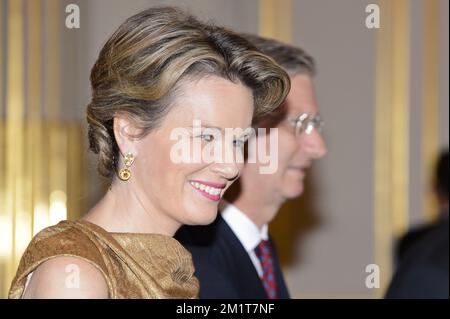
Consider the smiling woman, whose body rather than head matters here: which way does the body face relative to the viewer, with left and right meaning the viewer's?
facing the viewer and to the right of the viewer

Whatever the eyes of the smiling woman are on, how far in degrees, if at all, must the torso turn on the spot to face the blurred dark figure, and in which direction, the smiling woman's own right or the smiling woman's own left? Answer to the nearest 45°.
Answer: approximately 90° to the smiling woman's own left

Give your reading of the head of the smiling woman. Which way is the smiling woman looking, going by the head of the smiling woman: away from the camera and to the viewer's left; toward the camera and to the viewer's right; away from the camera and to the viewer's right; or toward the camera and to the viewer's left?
toward the camera and to the viewer's right
